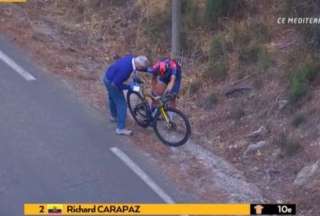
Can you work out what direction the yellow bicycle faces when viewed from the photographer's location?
facing the viewer and to the right of the viewer

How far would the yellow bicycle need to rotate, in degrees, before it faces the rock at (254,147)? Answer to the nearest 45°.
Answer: approximately 45° to its left

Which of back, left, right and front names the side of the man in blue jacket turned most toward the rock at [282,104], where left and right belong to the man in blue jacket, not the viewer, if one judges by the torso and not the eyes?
front

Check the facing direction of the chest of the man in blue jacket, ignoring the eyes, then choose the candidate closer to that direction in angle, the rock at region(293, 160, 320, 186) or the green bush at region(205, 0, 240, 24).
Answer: the rock

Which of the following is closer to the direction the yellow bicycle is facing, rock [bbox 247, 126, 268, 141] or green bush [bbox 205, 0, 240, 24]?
the rock

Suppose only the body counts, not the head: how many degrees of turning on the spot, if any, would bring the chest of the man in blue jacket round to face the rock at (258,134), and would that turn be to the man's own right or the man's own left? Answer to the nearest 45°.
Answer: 0° — they already face it

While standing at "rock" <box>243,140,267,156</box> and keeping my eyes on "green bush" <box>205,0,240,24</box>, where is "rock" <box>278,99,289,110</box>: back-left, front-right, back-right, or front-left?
front-right

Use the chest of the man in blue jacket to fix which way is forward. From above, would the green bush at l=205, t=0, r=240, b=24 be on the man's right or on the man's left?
on the man's left

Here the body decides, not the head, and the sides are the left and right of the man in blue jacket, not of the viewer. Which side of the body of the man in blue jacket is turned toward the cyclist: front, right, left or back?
front

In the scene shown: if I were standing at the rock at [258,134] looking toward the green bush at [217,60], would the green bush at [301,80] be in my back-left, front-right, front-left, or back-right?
front-right

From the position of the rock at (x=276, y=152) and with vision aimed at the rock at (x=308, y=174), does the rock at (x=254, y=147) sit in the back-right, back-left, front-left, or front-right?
back-right

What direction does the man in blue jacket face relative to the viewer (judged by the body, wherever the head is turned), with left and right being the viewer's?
facing to the right of the viewer

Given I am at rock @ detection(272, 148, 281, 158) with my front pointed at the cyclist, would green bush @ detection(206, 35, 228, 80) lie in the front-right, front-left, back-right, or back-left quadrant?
front-right
